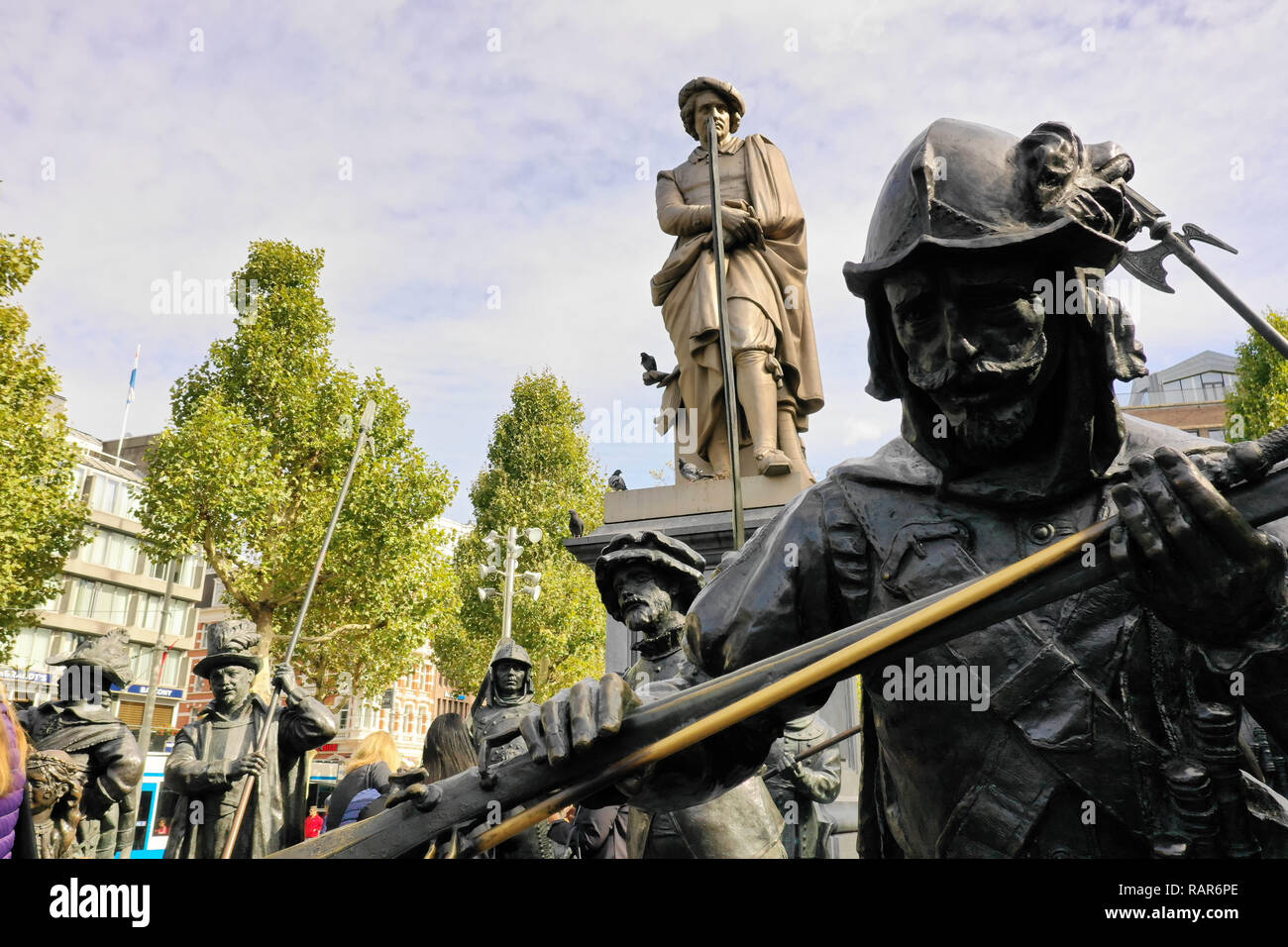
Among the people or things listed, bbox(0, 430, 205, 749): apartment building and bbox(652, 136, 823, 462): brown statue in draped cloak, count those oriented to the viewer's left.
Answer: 0

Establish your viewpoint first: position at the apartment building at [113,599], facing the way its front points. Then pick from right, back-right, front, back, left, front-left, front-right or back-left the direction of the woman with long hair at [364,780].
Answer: front-right

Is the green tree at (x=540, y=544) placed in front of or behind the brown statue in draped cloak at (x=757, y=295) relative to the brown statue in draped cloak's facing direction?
behind

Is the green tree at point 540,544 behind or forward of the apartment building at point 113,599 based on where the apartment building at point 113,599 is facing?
forward

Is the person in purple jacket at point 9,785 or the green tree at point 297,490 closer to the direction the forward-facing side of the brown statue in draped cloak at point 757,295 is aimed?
the person in purple jacket

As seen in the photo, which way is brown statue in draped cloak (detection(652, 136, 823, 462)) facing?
toward the camera

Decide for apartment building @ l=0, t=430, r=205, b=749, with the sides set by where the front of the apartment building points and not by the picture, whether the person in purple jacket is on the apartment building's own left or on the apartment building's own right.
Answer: on the apartment building's own right

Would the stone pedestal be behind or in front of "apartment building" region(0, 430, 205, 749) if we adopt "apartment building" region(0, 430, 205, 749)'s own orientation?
in front
